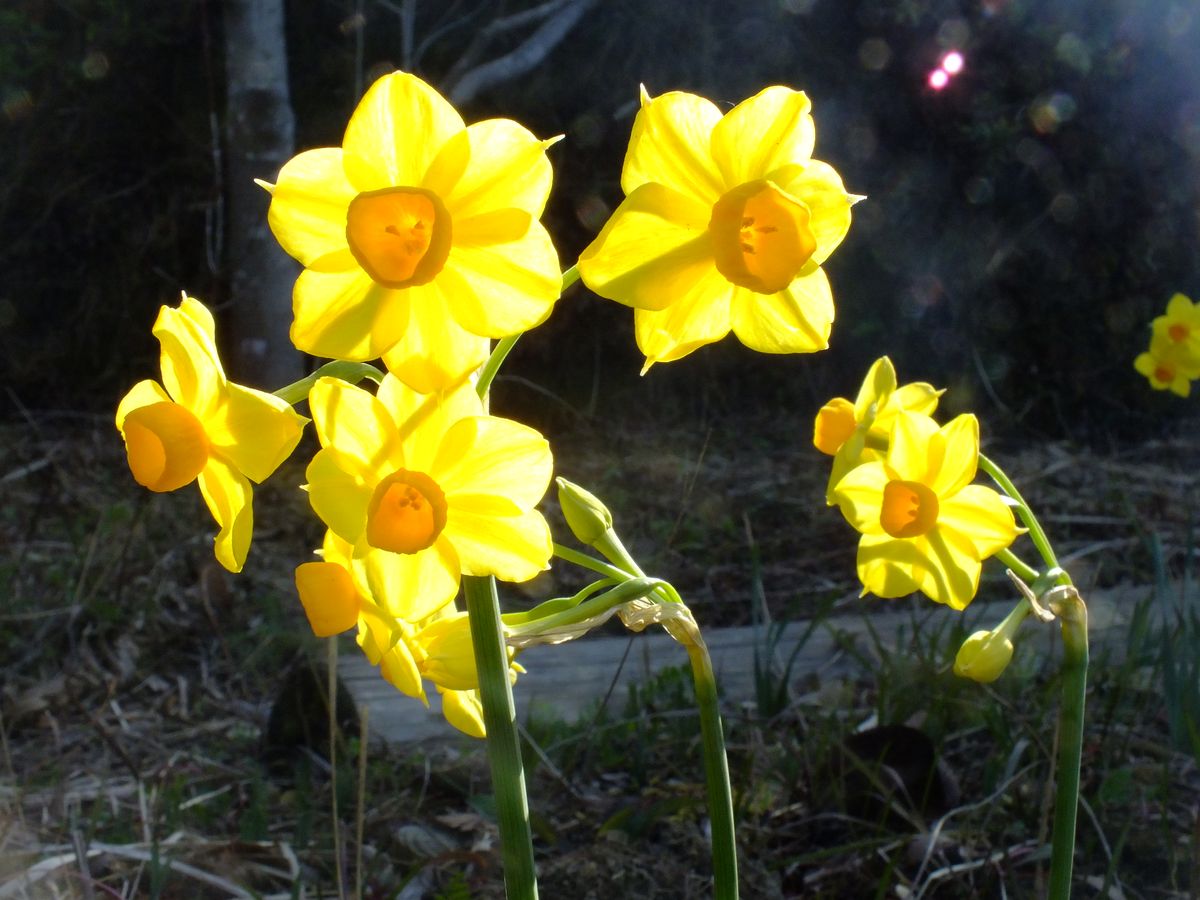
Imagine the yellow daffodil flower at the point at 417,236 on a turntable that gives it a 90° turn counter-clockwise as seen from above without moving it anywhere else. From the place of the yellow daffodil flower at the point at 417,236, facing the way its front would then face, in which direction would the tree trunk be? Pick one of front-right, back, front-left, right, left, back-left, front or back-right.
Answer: left

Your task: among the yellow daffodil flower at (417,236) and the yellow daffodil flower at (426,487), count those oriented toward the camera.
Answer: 2

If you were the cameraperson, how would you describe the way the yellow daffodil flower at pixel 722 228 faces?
facing the viewer and to the right of the viewer

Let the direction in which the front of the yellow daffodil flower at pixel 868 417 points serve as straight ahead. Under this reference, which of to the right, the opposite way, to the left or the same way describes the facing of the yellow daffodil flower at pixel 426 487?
to the left

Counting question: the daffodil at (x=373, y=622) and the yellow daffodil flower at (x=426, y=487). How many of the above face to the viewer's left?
1

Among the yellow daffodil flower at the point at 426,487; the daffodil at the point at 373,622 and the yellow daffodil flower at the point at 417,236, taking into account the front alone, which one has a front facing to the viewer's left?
the daffodil

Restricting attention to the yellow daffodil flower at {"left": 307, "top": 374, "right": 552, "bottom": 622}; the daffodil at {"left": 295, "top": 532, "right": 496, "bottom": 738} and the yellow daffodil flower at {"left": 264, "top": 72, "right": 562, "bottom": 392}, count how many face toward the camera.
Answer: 2

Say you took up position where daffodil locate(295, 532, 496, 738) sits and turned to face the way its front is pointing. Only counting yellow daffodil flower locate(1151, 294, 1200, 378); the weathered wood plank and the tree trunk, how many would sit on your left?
0

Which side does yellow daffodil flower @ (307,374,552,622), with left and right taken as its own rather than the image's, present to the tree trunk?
back

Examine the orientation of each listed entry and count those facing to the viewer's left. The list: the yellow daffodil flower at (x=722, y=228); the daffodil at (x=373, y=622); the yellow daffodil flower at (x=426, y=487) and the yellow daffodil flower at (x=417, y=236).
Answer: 1

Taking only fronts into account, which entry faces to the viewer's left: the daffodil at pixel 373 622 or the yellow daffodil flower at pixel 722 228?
the daffodil

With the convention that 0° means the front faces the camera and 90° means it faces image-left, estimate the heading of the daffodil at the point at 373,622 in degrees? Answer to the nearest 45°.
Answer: approximately 90°

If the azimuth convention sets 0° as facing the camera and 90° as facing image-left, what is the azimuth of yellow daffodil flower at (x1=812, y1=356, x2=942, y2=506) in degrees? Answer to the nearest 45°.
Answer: approximately 90°

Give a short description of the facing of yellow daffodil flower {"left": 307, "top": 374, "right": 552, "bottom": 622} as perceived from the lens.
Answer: facing the viewer

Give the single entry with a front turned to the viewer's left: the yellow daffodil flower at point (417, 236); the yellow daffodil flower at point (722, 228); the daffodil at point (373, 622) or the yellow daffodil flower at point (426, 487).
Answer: the daffodil

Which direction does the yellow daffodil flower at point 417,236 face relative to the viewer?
toward the camera

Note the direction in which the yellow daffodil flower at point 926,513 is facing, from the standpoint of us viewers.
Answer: facing the viewer and to the left of the viewer
